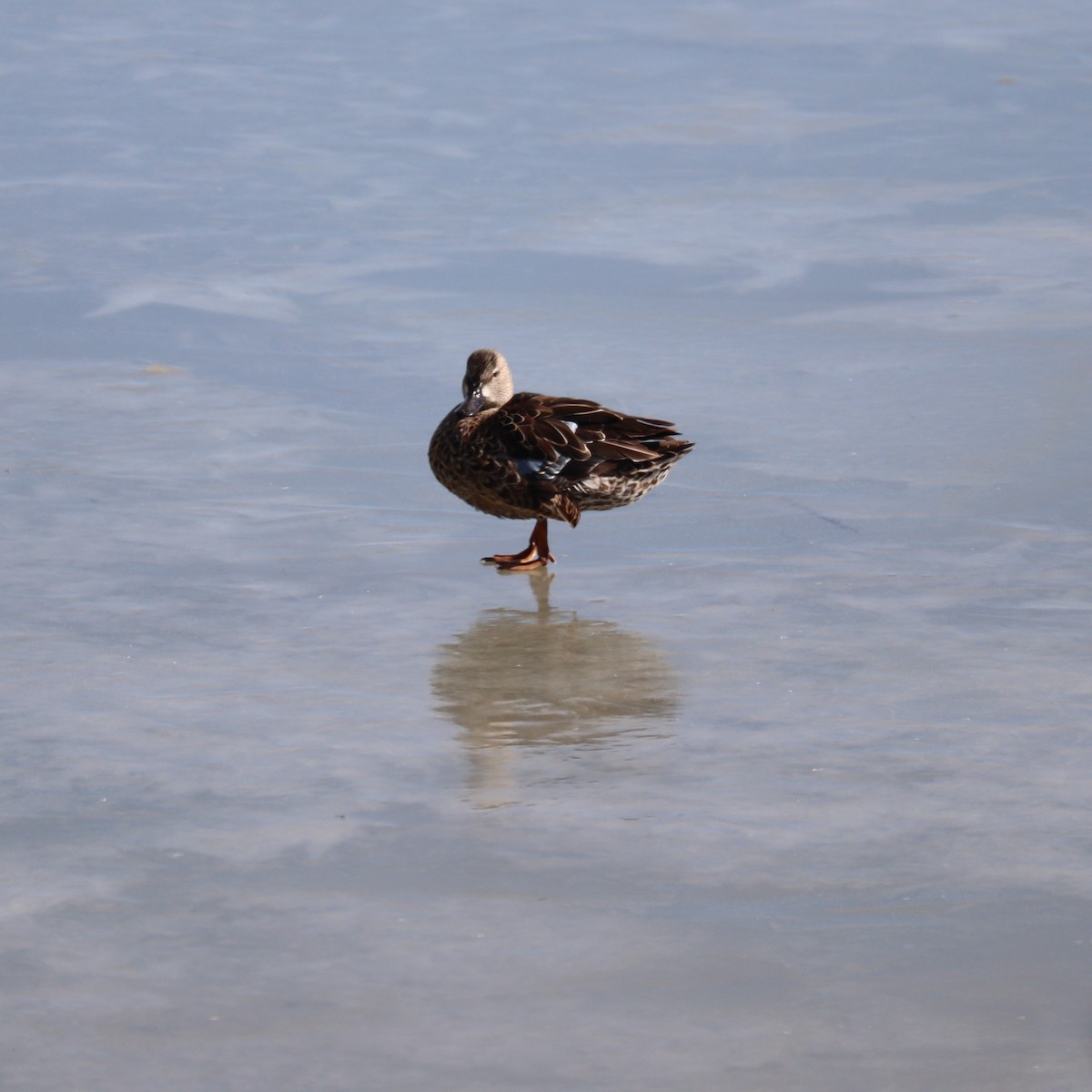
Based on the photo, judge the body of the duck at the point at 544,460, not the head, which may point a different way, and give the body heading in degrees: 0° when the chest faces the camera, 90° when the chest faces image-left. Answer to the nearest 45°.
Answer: approximately 90°
